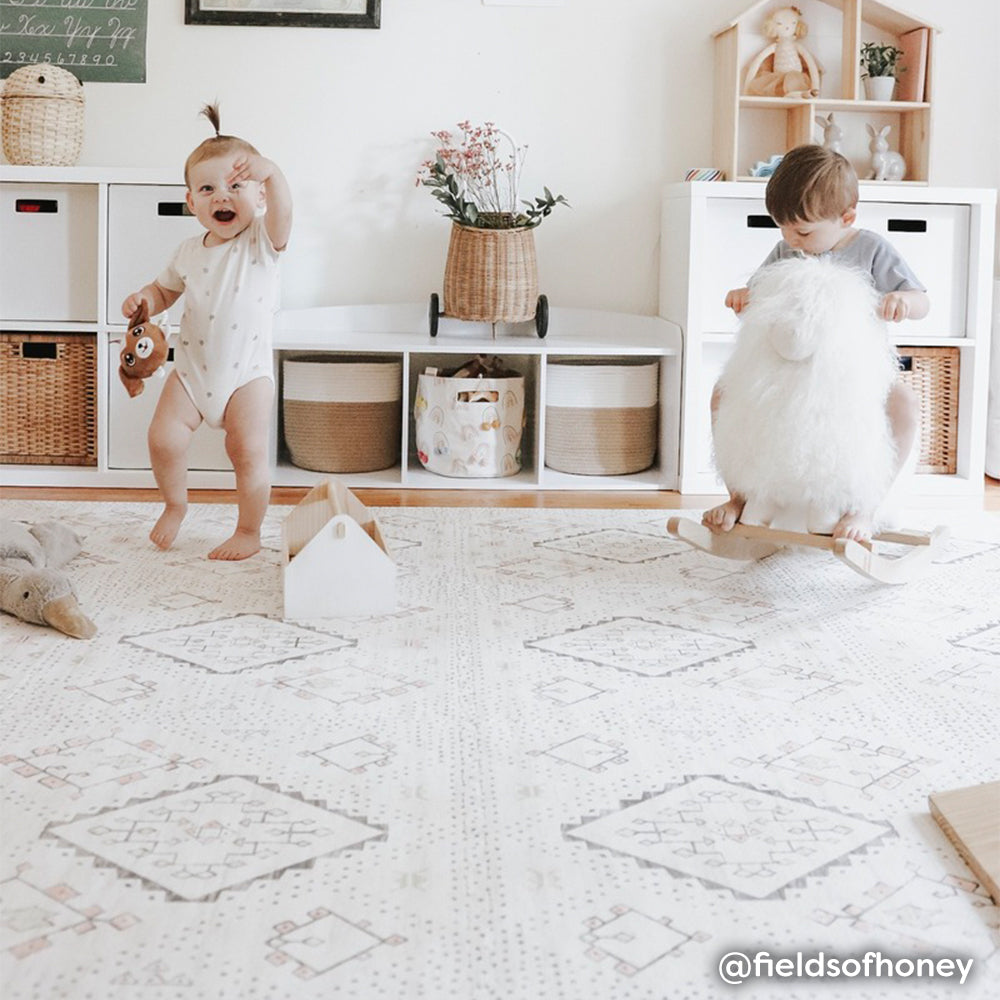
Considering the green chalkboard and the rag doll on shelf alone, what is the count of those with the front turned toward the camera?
2

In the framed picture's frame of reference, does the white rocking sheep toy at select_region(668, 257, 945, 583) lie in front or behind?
in front

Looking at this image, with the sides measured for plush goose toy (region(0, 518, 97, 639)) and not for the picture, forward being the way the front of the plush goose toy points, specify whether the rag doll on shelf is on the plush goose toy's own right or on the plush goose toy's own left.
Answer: on the plush goose toy's own left

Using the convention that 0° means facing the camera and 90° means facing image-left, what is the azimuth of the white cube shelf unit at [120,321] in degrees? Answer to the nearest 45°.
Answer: approximately 0°

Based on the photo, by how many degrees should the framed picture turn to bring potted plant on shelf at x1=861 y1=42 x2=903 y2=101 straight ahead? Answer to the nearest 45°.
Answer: approximately 90° to its left

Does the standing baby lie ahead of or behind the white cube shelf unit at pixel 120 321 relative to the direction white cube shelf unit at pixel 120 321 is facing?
ahead
